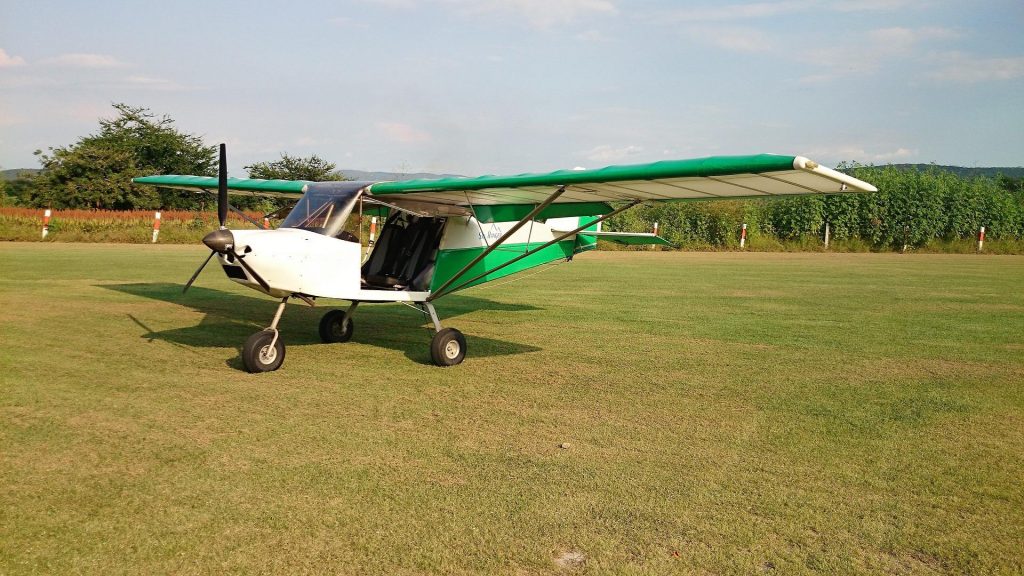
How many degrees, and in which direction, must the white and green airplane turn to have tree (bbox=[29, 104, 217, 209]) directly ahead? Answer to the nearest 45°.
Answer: approximately 90° to its right

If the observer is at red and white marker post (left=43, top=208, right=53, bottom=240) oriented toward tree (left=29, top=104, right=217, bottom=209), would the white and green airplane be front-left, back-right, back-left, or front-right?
back-right

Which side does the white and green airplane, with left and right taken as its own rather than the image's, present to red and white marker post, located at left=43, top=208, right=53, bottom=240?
right

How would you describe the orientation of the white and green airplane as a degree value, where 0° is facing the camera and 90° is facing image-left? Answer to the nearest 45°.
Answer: approximately 45°
